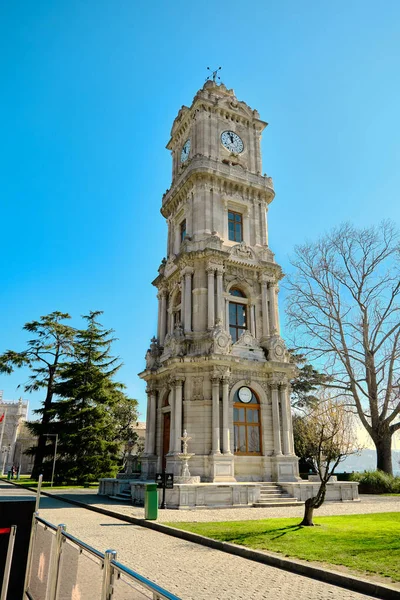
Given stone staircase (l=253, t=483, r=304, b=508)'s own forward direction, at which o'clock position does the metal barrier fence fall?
The metal barrier fence is roughly at 12 o'clock from the stone staircase.

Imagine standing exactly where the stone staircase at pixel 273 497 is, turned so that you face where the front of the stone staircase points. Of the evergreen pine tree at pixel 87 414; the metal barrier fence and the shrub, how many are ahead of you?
1

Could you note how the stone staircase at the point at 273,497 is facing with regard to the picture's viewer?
facing the viewer

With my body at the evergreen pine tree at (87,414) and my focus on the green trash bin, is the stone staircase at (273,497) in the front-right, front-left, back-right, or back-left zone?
front-left

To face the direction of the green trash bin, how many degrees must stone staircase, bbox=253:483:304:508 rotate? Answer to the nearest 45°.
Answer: approximately 45° to its right

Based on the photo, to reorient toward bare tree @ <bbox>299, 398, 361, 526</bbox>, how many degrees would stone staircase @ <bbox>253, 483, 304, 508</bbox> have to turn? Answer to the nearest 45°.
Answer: approximately 45° to its left

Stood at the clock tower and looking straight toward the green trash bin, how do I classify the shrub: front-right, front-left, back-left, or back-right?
back-left

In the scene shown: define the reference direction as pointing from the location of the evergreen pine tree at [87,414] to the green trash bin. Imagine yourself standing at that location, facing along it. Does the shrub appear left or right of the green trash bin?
left

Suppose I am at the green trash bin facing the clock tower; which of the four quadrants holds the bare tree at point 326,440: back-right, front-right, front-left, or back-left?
front-right

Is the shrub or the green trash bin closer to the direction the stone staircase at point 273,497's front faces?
the green trash bin

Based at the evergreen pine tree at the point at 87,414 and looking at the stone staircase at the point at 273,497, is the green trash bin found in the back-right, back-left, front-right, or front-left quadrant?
front-right

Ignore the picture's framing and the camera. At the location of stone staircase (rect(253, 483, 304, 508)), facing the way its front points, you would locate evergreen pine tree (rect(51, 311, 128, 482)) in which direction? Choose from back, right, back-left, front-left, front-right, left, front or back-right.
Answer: back-right

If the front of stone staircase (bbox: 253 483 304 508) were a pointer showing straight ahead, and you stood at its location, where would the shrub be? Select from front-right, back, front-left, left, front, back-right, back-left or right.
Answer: back-left
